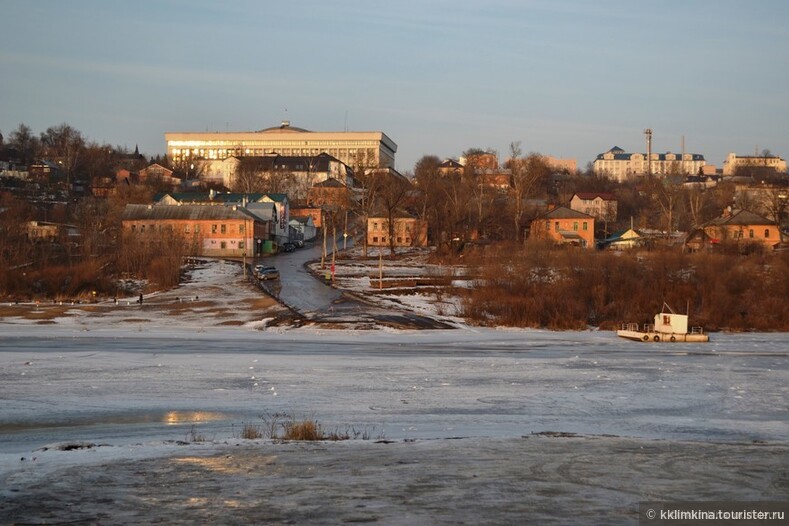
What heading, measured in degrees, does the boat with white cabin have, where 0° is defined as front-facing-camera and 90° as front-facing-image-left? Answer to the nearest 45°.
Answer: approximately 90°
